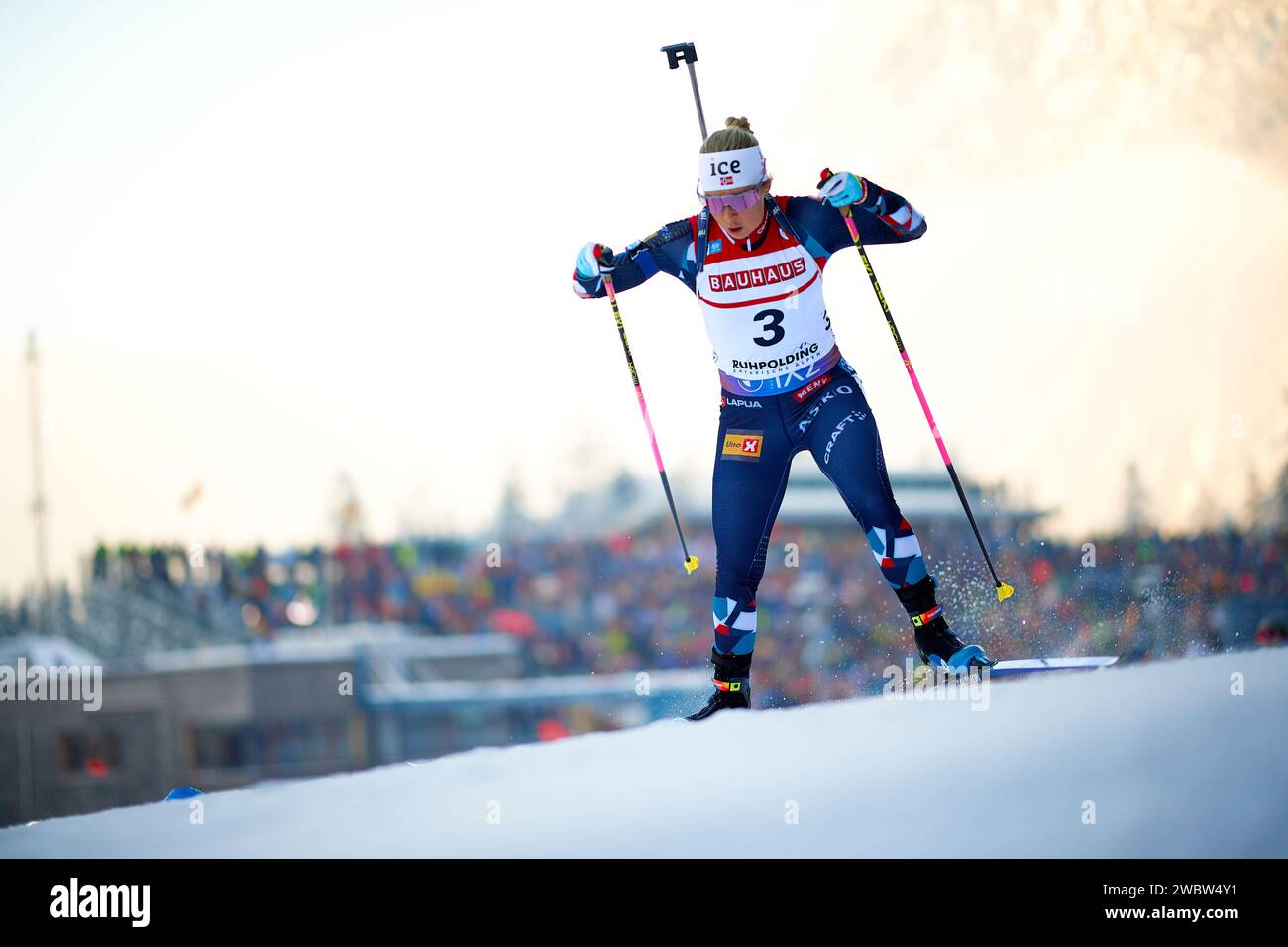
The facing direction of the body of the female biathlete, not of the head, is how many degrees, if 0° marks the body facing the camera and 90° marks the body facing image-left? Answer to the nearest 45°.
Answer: approximately 0°

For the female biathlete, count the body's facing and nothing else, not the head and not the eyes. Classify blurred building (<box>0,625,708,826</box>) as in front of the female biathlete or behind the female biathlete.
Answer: behind
